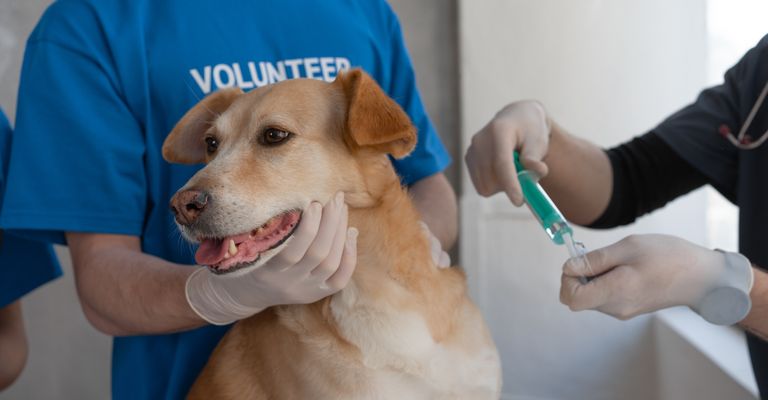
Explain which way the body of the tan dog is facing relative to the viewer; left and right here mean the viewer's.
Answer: facing the viewer and to the left of the viewer
